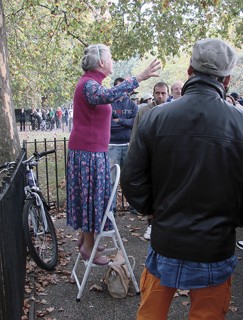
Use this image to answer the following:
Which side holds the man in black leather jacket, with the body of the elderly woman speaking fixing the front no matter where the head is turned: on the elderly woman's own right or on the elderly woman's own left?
on the elderly woman's own right

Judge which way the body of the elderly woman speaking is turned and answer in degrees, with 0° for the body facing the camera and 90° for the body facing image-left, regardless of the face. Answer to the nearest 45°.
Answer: approximately 270°

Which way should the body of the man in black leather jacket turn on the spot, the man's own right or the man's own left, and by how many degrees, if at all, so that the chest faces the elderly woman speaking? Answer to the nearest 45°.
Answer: approximately 45° to the man's own left

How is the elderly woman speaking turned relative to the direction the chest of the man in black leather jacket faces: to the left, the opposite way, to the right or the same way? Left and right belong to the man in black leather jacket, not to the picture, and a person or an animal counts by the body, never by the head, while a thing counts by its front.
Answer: to the right

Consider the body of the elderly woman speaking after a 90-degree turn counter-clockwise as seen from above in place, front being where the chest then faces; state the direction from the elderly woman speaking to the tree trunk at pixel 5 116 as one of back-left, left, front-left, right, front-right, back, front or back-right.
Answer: front-left

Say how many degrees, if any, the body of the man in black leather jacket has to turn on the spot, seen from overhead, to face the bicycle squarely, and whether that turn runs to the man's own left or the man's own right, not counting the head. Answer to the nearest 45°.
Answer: approximately 45° to the man's own left

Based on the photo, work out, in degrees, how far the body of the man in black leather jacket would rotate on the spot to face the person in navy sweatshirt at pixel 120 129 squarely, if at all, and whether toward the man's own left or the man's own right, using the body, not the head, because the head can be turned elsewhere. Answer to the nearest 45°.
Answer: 0° — they already face them

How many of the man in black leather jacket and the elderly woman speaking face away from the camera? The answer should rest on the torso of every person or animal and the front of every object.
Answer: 1

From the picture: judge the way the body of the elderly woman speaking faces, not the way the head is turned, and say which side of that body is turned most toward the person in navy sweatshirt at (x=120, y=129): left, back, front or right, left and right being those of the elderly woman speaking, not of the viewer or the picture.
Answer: left

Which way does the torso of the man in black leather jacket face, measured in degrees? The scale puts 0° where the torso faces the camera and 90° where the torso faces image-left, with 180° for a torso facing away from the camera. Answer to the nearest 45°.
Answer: approximately 180°

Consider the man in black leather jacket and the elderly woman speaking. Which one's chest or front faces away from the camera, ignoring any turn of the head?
the man in black leather jacket
